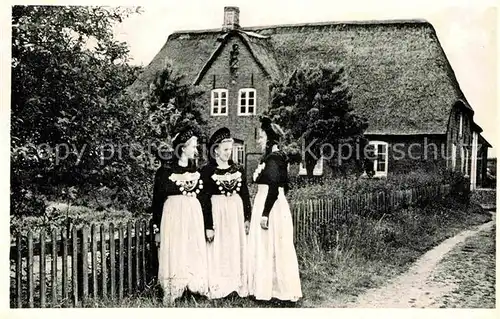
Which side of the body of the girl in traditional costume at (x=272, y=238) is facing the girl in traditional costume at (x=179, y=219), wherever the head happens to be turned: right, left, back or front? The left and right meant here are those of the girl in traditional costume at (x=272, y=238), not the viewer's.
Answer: front

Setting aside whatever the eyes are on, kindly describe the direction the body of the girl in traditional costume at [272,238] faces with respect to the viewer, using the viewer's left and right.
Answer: facing to the left of the viewer

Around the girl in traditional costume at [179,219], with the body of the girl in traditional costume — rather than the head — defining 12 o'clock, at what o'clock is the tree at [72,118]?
The tree is roughly at 5 o'clock from the girl in traditional costume.

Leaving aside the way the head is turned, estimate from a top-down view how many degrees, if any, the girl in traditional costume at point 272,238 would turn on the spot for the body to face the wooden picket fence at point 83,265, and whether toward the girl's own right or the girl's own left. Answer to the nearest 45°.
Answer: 0° — they already face it

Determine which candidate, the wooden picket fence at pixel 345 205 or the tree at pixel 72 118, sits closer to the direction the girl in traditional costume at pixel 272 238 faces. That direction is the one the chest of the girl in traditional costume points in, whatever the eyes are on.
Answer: the tree

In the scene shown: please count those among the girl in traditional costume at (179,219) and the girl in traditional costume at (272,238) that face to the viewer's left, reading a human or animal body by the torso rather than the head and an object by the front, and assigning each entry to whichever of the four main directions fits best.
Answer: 1

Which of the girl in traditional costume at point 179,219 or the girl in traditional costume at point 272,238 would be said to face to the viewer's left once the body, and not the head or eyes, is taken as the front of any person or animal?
the girl in traditional costume at point 272,238
